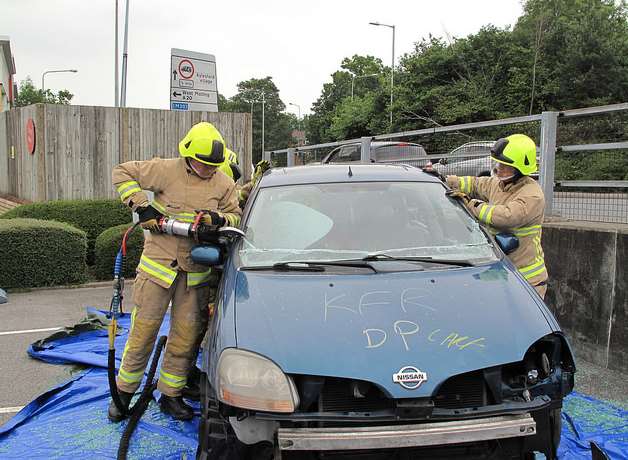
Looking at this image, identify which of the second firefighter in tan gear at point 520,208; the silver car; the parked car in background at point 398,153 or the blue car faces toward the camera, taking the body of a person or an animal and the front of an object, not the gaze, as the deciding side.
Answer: the blue car

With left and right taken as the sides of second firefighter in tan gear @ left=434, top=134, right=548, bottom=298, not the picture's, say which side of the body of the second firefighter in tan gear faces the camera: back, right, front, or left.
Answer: left

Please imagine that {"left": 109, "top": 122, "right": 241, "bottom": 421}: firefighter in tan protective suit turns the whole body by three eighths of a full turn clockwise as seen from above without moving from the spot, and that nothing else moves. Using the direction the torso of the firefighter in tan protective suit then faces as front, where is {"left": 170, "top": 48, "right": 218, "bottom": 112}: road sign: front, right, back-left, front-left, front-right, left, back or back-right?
right

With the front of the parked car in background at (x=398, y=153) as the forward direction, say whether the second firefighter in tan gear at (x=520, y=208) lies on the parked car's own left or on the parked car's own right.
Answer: on the parked car's own left

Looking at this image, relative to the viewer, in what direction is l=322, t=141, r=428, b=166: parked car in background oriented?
to the viewer's left

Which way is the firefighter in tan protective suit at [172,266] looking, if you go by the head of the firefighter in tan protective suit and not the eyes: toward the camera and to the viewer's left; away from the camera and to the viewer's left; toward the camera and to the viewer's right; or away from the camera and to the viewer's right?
toward the camera and to the viewer's right

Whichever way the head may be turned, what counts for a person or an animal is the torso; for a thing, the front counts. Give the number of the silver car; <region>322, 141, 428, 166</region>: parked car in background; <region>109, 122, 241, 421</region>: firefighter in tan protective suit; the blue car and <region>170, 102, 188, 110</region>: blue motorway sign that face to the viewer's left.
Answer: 2

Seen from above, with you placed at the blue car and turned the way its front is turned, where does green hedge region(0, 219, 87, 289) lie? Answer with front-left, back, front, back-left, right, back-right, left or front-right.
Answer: back-right

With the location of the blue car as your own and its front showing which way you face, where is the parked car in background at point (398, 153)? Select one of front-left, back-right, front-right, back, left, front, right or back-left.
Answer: back
